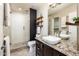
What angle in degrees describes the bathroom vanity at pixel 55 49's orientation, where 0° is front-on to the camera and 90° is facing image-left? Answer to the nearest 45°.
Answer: approximately 45°
